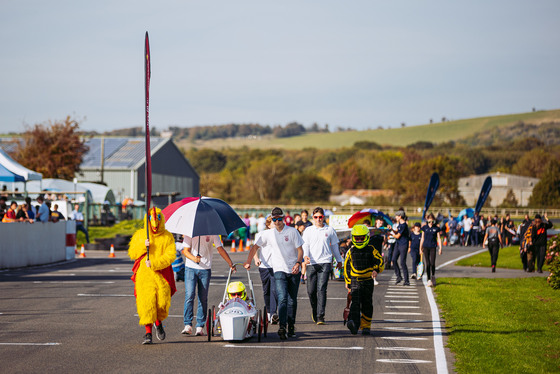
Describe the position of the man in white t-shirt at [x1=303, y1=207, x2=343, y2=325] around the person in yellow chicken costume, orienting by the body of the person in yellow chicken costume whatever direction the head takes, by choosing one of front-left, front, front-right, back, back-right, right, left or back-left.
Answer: back-left

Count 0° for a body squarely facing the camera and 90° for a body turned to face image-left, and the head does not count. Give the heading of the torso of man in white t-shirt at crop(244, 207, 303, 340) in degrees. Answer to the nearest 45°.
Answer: approximately 0°

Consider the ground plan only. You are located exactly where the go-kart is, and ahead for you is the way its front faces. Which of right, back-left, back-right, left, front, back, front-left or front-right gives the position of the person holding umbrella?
back-right

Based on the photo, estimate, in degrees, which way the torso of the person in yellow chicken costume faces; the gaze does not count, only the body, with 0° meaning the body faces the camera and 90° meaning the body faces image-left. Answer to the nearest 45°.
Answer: approximately 0°

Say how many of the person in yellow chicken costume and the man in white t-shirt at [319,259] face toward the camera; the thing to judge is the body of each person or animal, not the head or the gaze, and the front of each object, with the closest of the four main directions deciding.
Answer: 2

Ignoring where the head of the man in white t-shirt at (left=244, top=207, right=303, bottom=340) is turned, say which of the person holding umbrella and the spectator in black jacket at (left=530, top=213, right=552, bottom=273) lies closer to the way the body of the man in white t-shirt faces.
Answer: the person holding umbrella

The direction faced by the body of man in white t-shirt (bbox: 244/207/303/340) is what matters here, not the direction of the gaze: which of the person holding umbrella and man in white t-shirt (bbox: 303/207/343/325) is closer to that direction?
the person holding umbrella
